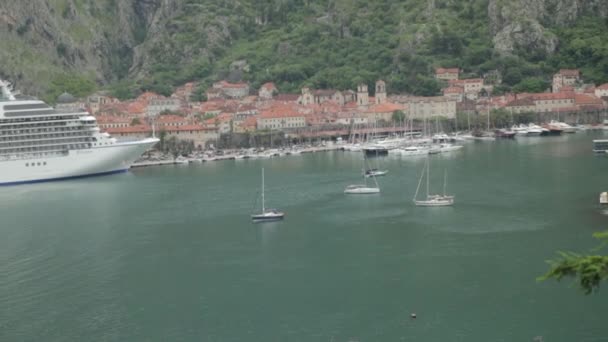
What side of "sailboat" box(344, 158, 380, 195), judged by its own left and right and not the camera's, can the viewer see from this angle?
left
